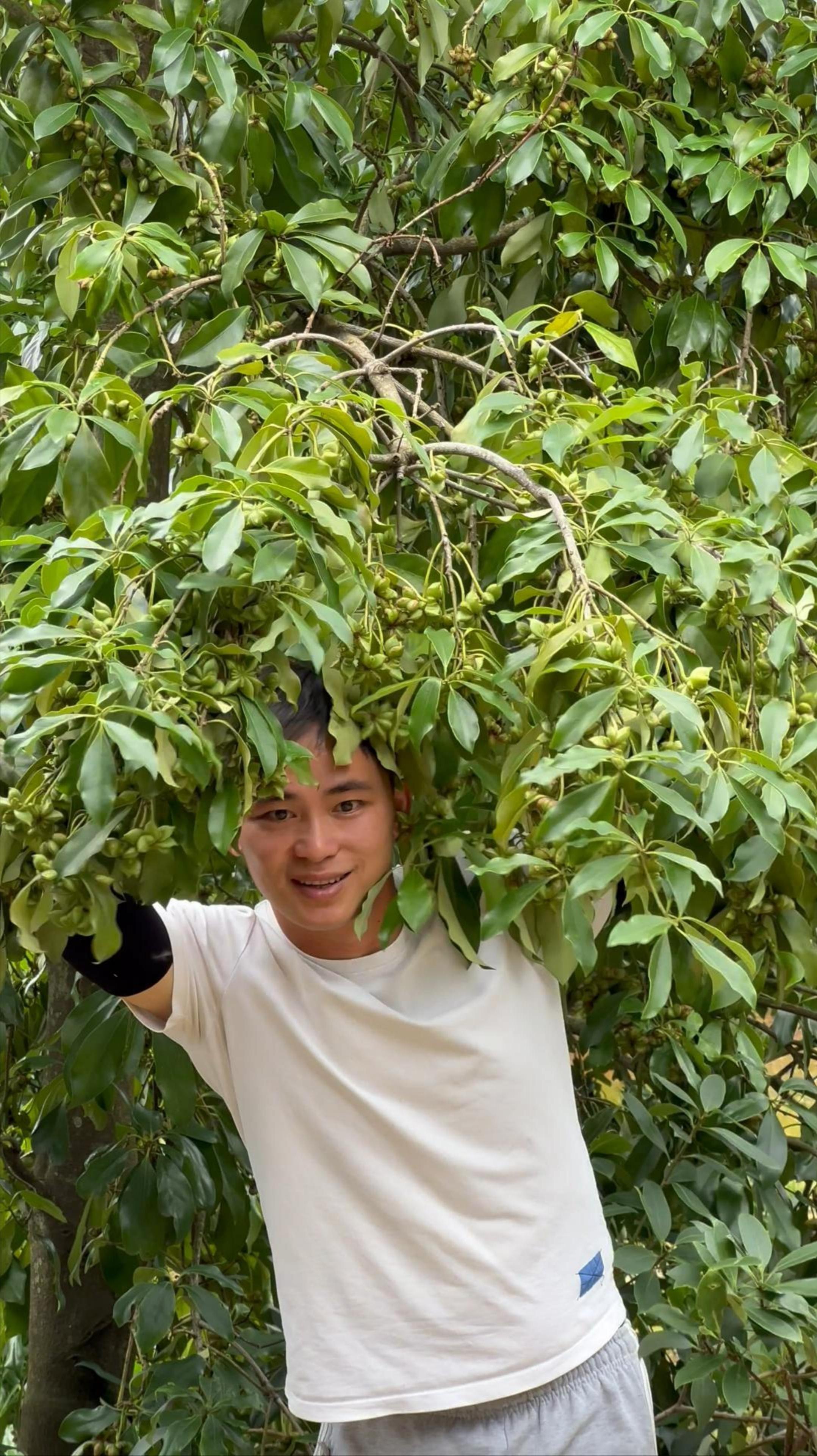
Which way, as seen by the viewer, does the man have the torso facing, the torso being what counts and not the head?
toward the camera

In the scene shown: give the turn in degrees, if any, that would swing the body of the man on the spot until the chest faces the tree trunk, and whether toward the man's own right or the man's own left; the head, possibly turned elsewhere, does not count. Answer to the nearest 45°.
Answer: approximately 135° to the man's own right

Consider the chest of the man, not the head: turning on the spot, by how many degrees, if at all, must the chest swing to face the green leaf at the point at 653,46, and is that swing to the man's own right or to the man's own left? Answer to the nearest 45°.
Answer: approximately 135° to the man's own left
